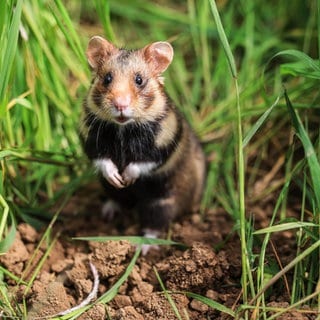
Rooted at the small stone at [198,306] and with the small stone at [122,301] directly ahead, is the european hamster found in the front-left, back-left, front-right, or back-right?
front-right

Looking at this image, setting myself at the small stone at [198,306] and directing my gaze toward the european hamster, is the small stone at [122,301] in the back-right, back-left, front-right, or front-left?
front-left
